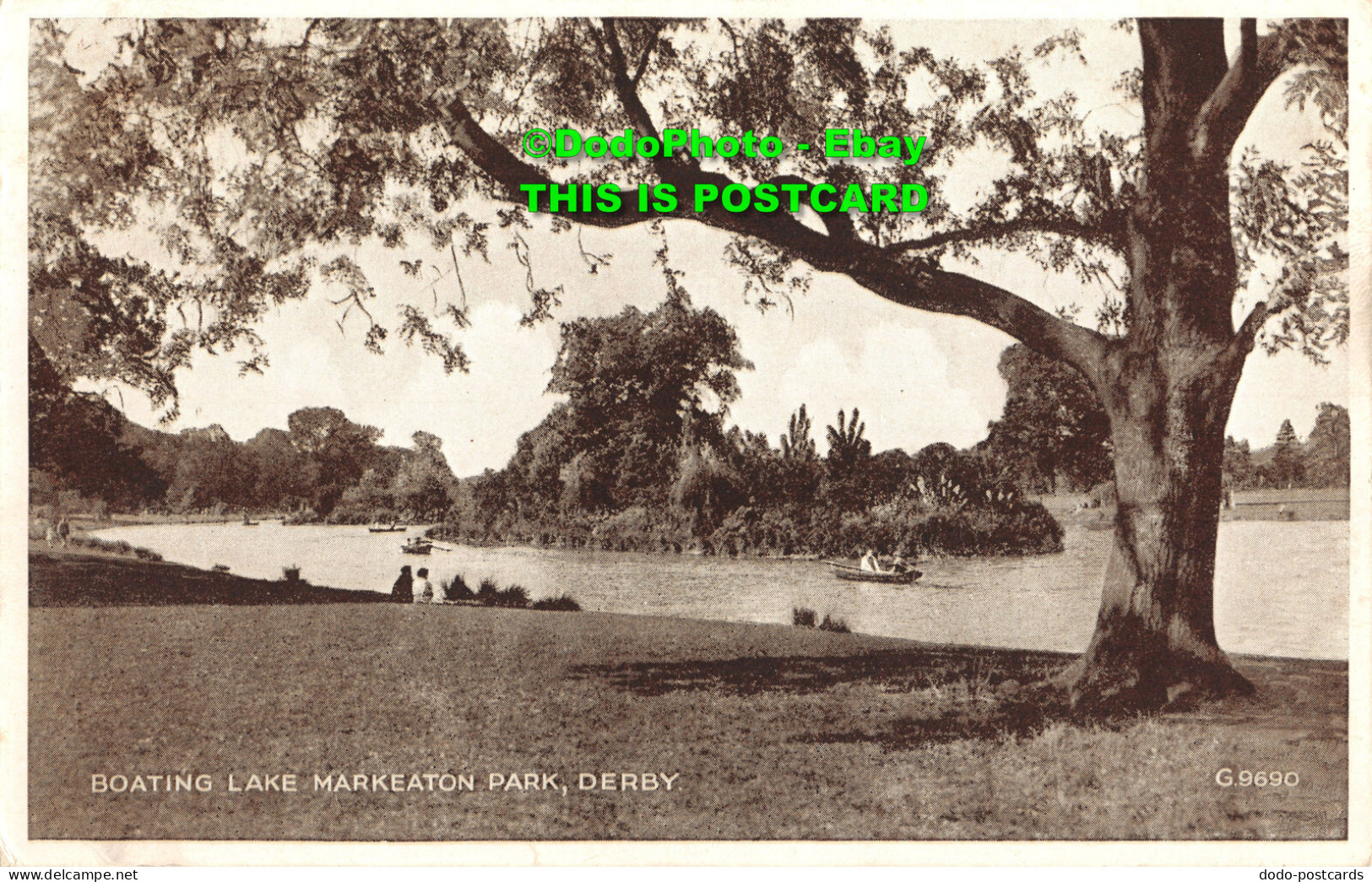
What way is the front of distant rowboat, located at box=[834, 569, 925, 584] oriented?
to the viewer's left

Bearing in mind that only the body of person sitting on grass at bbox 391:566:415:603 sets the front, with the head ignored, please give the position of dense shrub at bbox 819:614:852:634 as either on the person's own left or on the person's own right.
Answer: on the person's own right

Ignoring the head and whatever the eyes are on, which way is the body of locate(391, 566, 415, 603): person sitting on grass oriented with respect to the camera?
away from the camera

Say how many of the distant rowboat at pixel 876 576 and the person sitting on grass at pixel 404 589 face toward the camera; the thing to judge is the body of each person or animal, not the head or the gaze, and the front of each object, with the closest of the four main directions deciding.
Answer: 0

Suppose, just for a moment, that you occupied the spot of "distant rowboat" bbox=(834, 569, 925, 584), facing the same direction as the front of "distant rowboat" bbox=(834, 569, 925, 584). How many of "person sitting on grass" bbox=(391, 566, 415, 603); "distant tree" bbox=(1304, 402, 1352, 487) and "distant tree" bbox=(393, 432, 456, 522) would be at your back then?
1

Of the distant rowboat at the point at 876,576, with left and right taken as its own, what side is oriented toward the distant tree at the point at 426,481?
front
